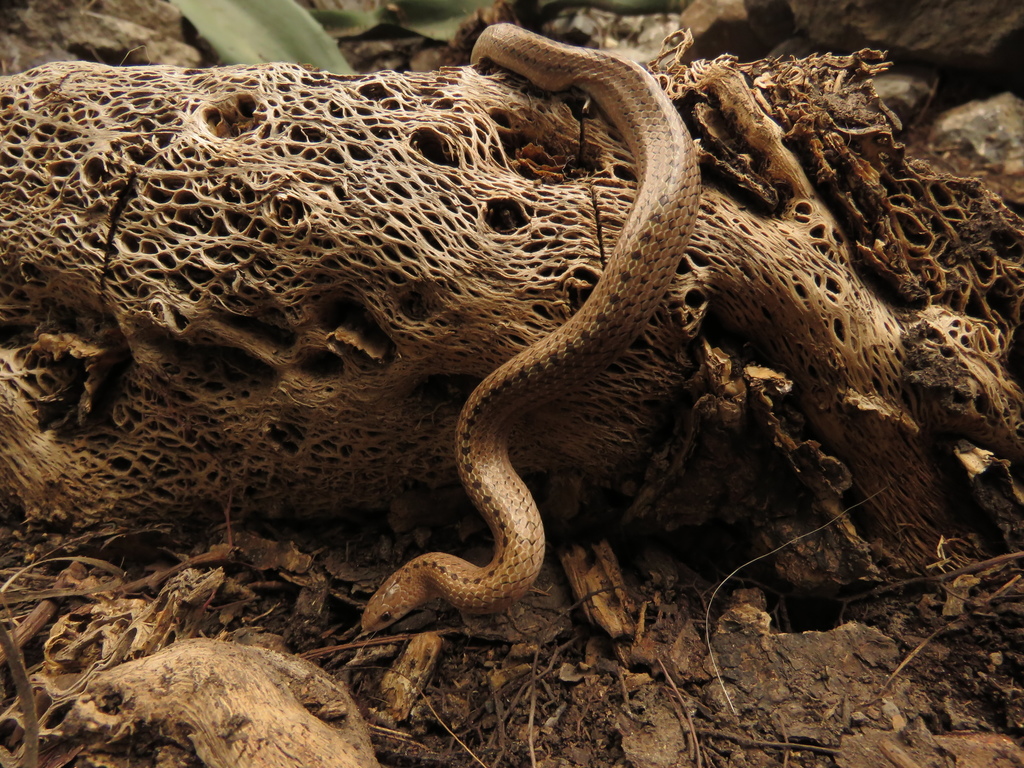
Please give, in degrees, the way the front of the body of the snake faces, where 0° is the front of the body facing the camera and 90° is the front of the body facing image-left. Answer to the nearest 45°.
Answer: approximately 45°

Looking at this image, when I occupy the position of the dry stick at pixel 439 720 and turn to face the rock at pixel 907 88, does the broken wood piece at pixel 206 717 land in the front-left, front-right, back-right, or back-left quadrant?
back-left

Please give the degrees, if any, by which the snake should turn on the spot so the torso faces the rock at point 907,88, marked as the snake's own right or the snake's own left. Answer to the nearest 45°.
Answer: approximately 180°

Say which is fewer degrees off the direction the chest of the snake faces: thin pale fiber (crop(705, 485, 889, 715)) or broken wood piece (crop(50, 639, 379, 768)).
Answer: the broken wood piece

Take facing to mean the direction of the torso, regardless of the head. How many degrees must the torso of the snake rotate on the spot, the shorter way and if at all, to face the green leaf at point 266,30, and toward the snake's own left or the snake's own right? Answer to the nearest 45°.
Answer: approximately 90° to the snake's own right

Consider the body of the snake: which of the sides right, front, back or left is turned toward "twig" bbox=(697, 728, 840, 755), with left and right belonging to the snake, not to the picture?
left

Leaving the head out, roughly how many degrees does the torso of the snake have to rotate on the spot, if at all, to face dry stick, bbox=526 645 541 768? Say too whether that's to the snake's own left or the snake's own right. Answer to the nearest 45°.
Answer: approximately 90° to the snake's own left

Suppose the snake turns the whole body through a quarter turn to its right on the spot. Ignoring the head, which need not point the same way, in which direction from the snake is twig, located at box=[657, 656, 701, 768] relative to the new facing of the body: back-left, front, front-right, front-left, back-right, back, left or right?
back

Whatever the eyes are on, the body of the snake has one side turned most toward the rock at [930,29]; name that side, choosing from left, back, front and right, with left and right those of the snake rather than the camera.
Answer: back
